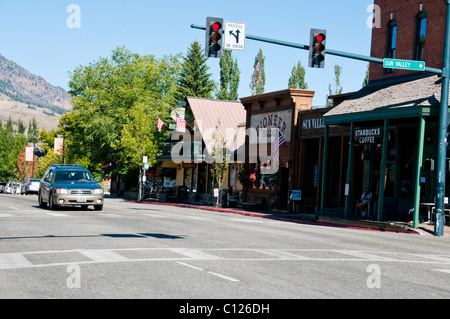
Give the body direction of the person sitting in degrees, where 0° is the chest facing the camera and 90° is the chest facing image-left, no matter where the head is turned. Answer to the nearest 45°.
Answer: approximately 45°

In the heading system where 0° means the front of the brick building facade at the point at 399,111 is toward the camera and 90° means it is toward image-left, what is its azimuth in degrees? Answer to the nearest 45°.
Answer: approximately 45°

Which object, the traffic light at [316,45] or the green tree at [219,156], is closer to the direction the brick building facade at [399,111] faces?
the traffic light

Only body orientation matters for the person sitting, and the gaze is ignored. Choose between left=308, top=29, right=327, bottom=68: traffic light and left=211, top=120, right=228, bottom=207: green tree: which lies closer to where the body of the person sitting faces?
the traffic light

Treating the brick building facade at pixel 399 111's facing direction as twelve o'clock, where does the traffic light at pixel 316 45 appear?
The traffic light is roughly at 11 o'clock from the brick building facade.
